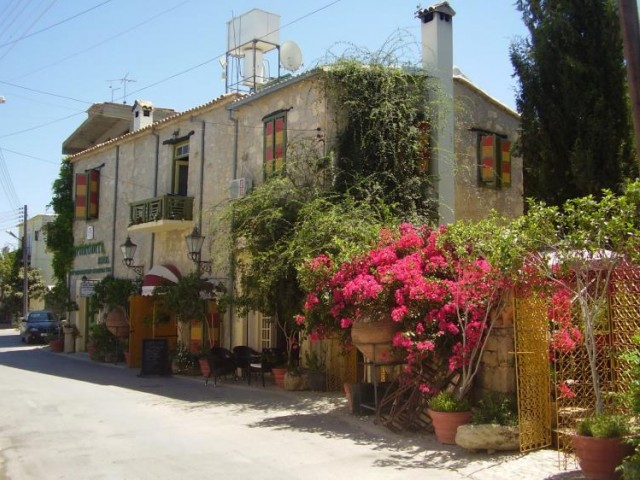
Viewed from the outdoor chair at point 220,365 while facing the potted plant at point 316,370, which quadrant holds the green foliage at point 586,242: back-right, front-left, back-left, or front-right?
front-right

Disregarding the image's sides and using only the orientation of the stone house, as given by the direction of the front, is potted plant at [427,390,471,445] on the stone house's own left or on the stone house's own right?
on the stone house's own left

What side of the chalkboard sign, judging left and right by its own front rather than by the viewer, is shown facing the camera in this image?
front

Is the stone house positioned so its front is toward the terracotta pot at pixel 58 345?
no

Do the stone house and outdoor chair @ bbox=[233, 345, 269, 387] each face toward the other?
no

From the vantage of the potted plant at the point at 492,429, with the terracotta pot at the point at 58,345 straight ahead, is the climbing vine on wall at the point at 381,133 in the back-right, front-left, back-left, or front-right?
front-right

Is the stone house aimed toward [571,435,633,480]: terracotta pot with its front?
no

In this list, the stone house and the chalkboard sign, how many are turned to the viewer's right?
0

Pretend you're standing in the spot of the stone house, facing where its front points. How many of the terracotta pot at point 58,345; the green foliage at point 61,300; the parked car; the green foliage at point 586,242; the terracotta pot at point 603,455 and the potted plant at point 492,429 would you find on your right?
3

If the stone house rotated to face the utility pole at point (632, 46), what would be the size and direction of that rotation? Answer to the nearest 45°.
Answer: approximately 45° to its left

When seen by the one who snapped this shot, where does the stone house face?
facing the viewer and to the left of the viewer
